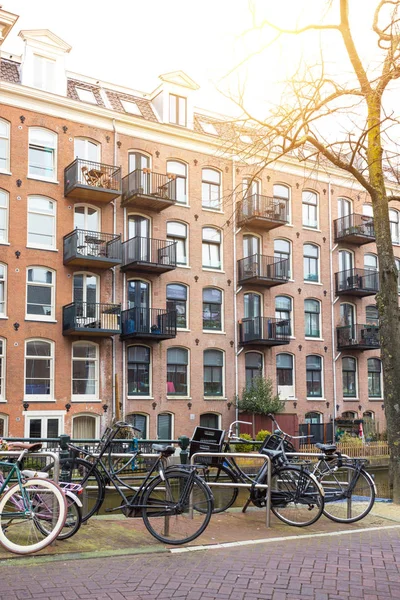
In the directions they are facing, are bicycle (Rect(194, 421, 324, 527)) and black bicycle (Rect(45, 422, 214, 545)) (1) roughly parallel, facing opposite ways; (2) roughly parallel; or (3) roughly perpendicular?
roughly parallel

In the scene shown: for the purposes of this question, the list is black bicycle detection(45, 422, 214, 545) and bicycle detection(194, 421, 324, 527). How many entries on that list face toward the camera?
0

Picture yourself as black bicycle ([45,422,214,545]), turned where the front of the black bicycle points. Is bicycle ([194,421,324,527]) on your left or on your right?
on your right

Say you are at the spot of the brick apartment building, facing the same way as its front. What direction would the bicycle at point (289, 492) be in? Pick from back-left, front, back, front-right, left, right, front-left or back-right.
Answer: front-right

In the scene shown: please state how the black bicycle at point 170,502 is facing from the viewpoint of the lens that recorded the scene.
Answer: facing away from the viewer and to the left of the viewer

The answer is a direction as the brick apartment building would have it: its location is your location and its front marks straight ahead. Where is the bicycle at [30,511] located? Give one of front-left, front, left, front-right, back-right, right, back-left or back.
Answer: front-right

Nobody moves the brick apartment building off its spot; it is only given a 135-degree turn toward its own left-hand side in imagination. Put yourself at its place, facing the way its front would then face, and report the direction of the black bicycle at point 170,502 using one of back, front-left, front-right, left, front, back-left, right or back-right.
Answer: back

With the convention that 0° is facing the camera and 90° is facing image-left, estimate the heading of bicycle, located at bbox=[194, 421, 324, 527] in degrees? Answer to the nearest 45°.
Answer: approximately 135°
